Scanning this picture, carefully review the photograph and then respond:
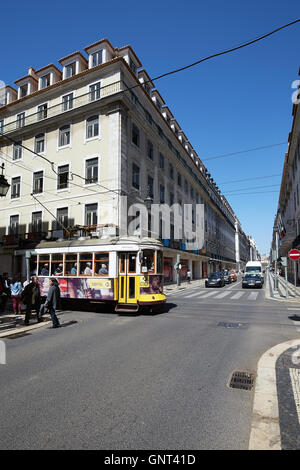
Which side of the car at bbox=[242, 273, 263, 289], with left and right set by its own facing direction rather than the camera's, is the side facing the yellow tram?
front

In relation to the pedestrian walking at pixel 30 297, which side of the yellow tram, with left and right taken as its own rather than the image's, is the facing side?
right

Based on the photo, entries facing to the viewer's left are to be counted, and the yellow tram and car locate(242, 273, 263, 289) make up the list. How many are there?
0

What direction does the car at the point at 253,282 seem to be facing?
toward the camera

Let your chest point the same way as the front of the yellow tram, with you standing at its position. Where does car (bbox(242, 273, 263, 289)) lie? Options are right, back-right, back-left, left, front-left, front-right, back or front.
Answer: left

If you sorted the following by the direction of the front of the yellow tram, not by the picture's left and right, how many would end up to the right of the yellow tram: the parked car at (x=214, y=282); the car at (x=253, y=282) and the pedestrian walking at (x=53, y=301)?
1

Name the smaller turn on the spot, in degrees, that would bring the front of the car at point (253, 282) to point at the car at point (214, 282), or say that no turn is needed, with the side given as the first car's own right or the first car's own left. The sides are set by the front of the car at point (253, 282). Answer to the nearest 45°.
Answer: approximately 90° to the first car's own right

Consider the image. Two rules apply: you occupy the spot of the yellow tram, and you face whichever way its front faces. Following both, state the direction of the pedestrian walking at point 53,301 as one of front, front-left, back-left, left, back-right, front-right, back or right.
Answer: right
